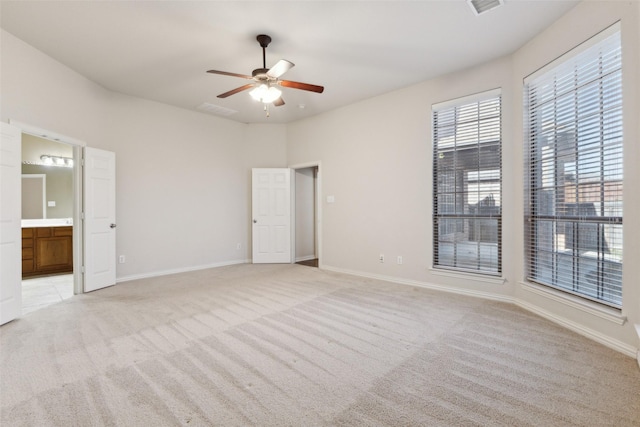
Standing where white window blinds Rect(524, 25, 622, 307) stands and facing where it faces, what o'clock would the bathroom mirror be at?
The bathroom mirror is roughly at 1 o'clock from the white window blinds.

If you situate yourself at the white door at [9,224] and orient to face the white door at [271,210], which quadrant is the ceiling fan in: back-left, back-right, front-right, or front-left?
front-right

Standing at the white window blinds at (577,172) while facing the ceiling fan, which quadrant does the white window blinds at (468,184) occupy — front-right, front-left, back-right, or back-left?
front-right

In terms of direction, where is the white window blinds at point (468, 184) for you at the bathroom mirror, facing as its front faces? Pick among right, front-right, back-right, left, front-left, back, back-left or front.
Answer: front-left

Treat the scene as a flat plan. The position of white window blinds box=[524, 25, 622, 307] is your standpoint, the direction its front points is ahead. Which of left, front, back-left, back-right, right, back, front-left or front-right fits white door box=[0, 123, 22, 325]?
front

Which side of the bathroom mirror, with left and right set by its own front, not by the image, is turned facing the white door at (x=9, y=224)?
front

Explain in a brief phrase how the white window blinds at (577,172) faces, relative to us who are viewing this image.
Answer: facing the viewer and to the left of the viewer

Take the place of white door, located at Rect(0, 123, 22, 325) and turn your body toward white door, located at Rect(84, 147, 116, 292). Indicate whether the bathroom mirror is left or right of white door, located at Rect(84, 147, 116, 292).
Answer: left

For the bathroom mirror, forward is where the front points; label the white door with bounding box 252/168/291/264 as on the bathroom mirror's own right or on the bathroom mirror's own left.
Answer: on the bathroom mirror's own left

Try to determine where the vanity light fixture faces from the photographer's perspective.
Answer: facing the viewer

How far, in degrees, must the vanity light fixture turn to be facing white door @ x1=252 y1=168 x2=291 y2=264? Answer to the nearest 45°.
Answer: approximately 45° to its left

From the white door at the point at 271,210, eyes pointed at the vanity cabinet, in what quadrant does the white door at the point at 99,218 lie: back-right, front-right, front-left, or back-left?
front-left

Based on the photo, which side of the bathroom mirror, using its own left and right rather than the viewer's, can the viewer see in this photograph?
front

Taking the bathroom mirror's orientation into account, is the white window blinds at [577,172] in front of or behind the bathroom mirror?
in front

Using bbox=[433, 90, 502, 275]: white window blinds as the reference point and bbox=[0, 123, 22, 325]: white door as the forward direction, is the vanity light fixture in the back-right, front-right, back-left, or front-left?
front-right
